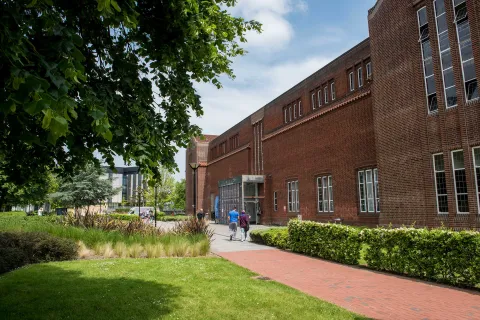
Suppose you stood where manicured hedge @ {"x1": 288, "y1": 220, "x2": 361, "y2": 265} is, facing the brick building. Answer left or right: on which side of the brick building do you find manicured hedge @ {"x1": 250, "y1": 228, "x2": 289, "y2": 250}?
left

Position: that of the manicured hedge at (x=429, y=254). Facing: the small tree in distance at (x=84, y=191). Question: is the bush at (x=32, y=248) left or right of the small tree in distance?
left

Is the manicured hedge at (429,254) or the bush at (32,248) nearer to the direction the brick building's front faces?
the bush

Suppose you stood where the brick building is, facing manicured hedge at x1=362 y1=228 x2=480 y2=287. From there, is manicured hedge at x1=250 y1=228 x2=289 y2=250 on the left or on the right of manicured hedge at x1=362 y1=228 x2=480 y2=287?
right

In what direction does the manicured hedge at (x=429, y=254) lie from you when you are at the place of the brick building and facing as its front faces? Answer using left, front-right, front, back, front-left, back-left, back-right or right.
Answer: front-left

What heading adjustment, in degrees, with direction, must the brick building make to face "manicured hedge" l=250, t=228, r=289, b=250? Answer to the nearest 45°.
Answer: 0° — it already faces it

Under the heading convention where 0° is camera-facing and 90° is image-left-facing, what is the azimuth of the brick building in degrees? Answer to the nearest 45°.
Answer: approximately 45°

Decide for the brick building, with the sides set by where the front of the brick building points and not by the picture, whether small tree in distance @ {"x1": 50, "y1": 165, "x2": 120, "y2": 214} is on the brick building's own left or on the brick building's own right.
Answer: on the brick building's own right

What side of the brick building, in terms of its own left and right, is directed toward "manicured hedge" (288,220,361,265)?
front

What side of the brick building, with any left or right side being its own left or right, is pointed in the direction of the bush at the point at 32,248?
front

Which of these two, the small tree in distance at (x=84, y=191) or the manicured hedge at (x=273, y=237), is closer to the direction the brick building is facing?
the manicured hedge
